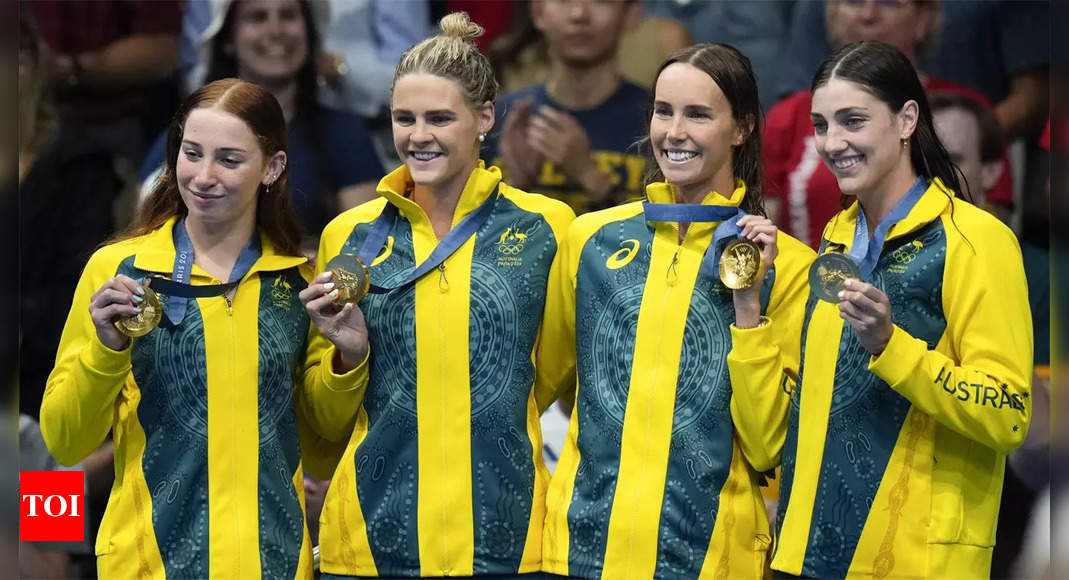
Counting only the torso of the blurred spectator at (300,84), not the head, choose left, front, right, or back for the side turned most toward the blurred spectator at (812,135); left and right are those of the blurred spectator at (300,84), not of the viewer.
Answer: left

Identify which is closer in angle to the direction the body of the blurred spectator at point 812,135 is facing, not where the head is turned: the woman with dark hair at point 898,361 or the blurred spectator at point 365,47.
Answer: the woman with dark hair

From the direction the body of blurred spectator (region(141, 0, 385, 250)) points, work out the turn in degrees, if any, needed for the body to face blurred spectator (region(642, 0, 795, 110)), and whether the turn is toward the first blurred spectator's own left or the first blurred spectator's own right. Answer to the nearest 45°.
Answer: approximately 90° to the first blurred spectator's own left

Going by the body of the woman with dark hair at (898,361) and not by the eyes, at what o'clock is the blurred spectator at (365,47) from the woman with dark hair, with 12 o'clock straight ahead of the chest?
The blurred spectator is roughly at 3 o'clock from the woman with dark hair.

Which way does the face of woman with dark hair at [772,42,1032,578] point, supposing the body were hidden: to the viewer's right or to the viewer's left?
to the viewer's left

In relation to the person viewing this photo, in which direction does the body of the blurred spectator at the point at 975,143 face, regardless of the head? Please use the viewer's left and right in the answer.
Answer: facing the viewer and to the left of the viewer

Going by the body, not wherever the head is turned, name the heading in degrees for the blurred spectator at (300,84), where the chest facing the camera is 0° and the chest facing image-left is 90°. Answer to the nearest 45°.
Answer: approximately 0°

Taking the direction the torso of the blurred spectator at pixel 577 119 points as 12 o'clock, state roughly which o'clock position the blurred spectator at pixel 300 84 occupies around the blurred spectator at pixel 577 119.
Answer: the blurred spectator at pixel 300 84 is roughly at 3 o'clock from the blurred spectator at pixel 577 119.

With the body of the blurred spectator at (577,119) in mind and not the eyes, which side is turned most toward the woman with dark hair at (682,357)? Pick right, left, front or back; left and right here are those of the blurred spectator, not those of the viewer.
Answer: front

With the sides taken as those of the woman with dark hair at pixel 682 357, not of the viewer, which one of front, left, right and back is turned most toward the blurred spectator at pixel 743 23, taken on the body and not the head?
back

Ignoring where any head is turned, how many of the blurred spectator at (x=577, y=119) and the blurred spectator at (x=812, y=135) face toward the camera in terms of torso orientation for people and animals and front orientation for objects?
2

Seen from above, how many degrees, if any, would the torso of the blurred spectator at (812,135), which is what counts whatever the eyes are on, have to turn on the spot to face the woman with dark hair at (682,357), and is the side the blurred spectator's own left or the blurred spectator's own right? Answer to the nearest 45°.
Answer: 0° — they already face them
